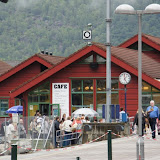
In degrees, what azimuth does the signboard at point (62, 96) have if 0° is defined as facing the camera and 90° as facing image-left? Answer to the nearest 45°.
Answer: approximately 0°

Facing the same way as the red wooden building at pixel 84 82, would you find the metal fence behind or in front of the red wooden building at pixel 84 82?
in front

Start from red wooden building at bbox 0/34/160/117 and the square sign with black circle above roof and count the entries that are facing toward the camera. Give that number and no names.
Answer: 2

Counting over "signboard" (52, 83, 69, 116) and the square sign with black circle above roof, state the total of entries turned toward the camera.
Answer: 2

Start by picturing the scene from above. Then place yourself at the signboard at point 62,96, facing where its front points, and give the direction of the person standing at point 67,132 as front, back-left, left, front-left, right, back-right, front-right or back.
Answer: front

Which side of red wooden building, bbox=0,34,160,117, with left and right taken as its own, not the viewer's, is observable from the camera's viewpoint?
front

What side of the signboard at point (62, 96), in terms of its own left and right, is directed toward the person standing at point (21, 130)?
front
